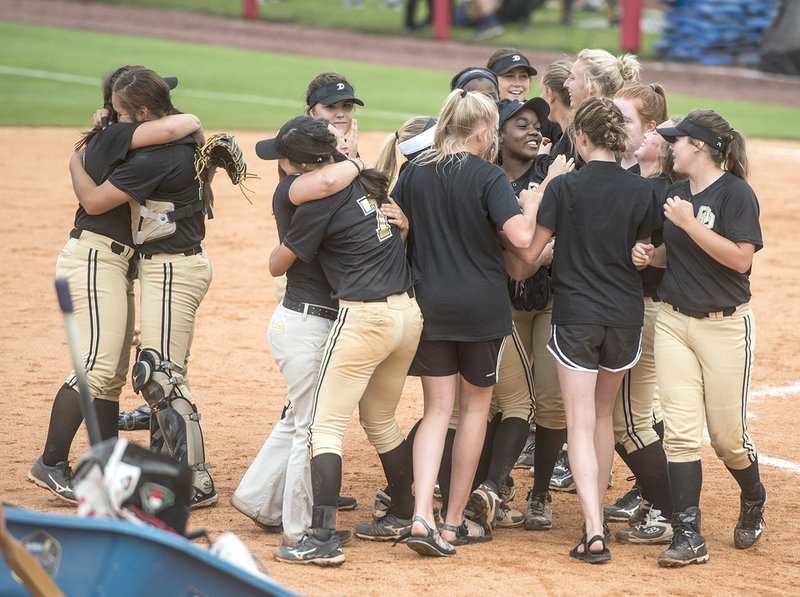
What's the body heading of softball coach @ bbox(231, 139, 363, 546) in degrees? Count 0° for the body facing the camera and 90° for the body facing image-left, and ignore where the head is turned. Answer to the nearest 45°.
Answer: approximately 270°

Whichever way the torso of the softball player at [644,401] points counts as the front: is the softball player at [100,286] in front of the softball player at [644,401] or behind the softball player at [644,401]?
in front

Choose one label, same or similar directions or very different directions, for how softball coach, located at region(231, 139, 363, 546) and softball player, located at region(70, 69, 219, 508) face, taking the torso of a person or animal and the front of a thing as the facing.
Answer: very different directions

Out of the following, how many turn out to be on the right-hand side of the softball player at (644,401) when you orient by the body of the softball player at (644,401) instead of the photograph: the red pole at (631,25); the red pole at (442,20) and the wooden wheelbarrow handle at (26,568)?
2

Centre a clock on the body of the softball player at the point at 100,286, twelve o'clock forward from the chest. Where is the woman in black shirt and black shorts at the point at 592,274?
the woman in black shirt and black shorts at the point at 592,274 is roughly at 1 o'clock from the softball player at the point at 100,286.

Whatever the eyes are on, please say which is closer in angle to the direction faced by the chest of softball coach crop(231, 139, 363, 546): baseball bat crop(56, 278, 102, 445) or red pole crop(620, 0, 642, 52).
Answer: the red pole

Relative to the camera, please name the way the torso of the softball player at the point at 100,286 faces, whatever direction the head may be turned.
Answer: to the viewer's right

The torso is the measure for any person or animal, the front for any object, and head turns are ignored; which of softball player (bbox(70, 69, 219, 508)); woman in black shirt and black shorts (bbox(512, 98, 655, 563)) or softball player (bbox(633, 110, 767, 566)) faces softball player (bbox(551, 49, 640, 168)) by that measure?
woman in black shirt and black shorts (bbox(512, 98, 655, 563))

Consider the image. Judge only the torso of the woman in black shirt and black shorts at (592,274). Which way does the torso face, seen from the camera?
away from the camera

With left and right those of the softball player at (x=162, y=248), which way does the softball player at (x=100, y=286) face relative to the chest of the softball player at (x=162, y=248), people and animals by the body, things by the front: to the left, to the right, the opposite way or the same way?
the opposite way

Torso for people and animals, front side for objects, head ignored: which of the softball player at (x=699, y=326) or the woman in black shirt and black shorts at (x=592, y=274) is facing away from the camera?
the woman in black shirt and black shorts at (x=592, y=274)

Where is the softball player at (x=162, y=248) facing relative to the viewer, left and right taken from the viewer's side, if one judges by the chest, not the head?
facing to the left of the viewer

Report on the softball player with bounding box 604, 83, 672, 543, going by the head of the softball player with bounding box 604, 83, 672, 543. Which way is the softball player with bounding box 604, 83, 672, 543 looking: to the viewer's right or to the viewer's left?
to the viewer's left
